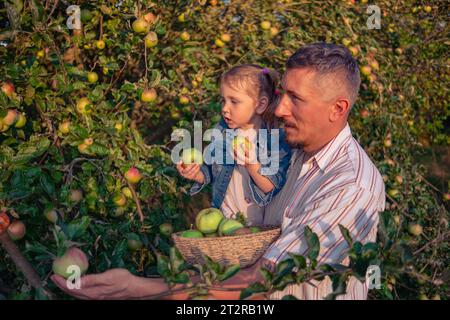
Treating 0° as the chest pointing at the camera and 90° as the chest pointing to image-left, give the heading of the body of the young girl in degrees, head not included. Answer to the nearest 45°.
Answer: approximately 45°

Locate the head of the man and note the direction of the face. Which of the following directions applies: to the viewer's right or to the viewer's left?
to the viewer's left

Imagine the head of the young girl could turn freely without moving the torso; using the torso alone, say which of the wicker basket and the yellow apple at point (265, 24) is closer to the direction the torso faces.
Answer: the wicker basket

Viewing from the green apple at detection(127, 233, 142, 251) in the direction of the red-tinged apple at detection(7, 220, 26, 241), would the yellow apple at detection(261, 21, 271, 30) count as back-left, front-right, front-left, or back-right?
back-right

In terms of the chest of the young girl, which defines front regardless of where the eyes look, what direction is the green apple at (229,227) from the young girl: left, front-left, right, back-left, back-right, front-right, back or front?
front-left

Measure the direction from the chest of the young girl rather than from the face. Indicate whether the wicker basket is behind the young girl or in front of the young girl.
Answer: in front

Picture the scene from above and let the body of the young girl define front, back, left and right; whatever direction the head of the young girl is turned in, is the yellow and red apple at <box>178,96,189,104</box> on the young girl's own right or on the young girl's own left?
on the young girl's own right

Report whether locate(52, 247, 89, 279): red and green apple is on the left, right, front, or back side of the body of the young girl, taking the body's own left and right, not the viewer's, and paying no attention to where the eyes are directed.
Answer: front

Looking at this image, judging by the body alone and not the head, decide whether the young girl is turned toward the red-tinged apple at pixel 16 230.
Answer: yes

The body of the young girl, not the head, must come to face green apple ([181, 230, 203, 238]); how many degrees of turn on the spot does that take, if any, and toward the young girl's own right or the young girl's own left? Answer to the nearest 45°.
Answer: approximately 45° to the young girl's own left
